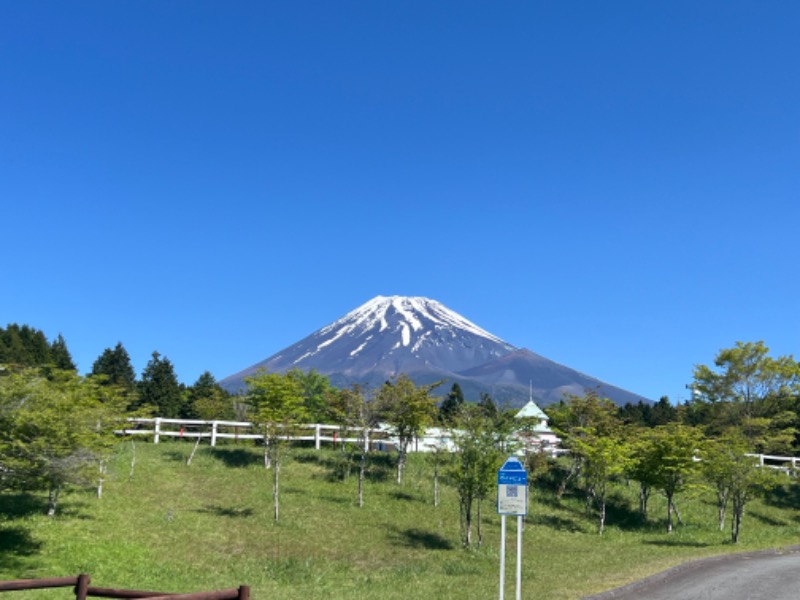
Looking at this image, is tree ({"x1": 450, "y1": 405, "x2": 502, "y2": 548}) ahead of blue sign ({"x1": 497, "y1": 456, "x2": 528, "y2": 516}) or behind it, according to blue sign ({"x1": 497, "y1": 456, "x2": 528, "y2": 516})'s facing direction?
behind

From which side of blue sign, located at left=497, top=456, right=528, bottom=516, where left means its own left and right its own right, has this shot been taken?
front

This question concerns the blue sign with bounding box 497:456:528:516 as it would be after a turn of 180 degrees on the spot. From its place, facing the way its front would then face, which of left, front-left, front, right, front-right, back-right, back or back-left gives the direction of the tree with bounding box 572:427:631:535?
front

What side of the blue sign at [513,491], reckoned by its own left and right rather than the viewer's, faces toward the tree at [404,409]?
back

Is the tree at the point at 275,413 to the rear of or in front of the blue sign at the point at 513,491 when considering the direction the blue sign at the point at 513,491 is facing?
to the rear

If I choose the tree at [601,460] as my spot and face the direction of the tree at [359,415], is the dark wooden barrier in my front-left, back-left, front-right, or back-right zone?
front-left

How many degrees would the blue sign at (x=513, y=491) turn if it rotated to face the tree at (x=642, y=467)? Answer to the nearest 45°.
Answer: approximately 180°

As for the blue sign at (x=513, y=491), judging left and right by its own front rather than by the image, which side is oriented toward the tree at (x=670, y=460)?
back

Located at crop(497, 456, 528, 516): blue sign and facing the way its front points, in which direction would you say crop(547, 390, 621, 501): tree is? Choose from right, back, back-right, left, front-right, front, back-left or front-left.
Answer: back

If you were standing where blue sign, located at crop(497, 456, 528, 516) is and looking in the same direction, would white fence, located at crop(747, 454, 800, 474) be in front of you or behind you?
behind

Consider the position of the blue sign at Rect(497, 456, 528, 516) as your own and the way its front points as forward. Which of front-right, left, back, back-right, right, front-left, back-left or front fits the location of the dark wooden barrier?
front-right

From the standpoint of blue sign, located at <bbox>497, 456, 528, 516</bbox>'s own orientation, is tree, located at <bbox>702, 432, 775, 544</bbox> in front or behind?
behind
